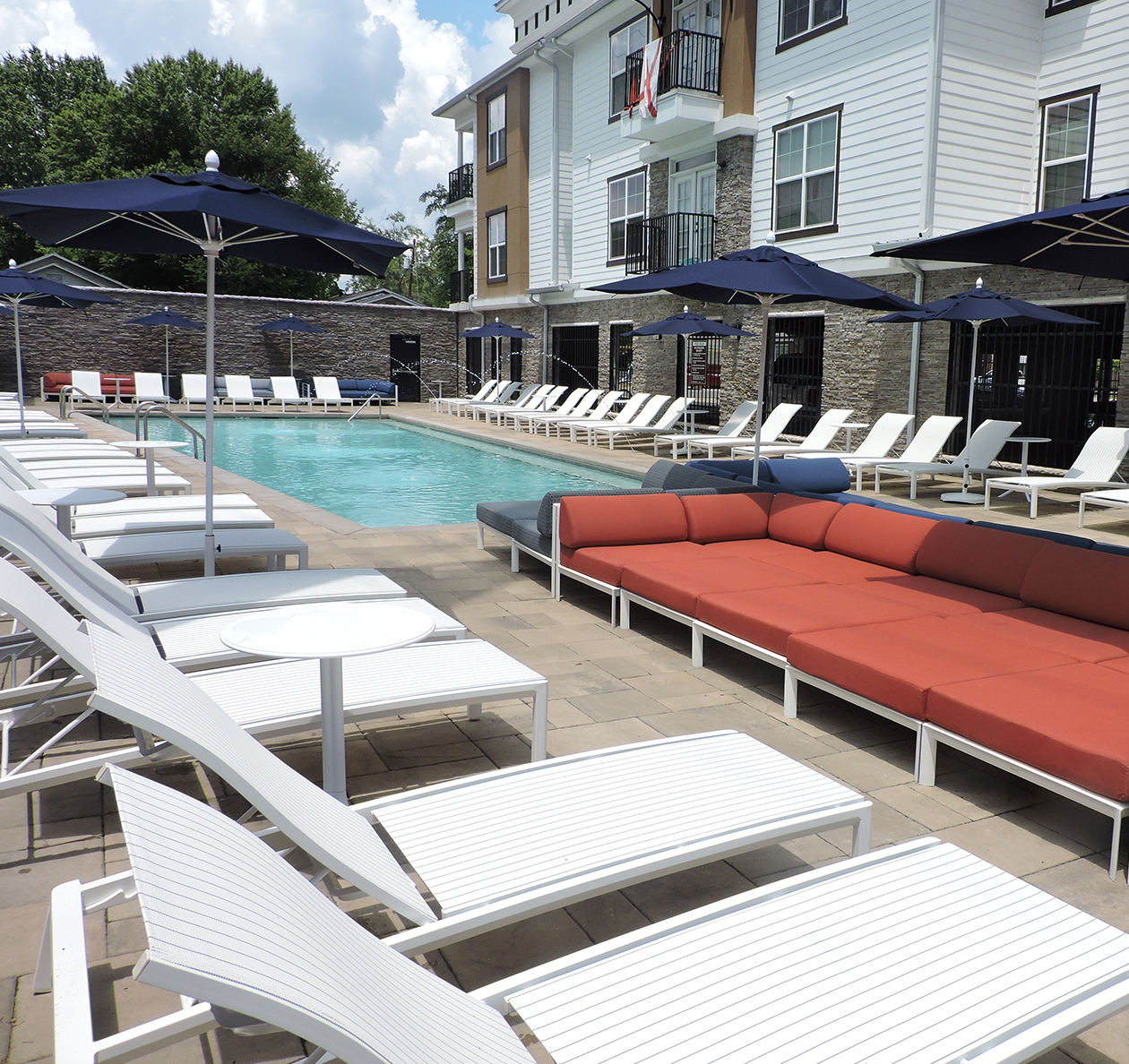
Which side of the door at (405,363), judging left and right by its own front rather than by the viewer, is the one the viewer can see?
front

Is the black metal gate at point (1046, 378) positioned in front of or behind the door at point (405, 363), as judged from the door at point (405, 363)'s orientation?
in front

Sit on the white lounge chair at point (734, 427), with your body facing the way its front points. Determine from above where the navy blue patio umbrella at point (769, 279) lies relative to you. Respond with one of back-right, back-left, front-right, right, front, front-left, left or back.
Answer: front-left

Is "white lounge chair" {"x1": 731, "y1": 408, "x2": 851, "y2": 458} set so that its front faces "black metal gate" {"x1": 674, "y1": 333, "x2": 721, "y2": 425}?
no

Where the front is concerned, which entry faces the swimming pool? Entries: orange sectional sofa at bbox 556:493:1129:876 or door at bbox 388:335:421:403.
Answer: the door

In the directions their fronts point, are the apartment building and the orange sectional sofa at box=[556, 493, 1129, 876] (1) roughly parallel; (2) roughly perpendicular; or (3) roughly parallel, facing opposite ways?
roughly parallel

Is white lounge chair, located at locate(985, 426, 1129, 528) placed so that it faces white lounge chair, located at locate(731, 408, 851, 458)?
no

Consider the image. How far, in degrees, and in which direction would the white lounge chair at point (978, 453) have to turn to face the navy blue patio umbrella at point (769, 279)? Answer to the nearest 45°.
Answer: approximately 45° to its left

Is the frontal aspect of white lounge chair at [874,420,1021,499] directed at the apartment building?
no

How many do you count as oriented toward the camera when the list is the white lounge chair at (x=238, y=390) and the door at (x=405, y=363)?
2

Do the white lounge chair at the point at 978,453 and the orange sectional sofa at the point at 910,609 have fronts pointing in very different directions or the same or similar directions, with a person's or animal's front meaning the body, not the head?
same or similar directions

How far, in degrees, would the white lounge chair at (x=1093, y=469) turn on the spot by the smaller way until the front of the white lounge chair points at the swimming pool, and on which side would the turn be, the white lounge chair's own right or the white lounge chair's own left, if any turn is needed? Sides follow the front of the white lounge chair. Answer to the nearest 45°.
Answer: approximately 45° to the white lounge chair's own right

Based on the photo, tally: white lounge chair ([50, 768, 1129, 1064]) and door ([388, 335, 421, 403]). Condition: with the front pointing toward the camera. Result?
1

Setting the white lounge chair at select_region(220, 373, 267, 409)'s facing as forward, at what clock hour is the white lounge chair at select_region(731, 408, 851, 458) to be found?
the white lounge chair at select_region(731, 408, 851, 458) is roughly at 11 o'clock from the white lounge chair at select_region(220, 373, 267, 409).

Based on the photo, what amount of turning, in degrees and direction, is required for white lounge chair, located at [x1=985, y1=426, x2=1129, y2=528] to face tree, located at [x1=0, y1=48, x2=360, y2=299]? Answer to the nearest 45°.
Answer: approximately 90° to its right

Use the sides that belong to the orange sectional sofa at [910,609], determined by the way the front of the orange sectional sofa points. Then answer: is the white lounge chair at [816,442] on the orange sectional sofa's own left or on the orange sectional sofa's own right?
on the orange sectional sofa's own right

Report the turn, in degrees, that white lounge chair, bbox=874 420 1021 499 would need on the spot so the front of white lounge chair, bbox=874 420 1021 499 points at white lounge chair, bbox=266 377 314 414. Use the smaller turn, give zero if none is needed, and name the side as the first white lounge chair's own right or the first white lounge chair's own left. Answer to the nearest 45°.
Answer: approximately 90° to the first white lounge chair's own right

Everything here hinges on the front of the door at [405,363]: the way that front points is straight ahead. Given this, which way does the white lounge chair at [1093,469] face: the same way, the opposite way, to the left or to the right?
to the right

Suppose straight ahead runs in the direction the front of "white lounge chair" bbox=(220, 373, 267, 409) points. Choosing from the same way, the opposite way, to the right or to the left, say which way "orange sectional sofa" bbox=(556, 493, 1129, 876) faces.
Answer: to the right

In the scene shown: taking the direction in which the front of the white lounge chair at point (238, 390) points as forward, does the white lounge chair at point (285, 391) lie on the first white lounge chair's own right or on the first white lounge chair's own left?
on the first white lounge chair's own left

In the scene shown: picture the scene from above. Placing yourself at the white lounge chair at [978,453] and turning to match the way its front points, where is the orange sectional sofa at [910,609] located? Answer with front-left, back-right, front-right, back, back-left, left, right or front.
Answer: front-left

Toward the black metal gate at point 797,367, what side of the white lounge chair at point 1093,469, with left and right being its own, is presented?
right

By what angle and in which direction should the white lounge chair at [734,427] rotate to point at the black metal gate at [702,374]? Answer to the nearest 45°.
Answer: approximately 135° to its right

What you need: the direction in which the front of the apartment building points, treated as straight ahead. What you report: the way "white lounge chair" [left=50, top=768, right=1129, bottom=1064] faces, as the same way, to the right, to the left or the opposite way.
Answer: the opposite way
